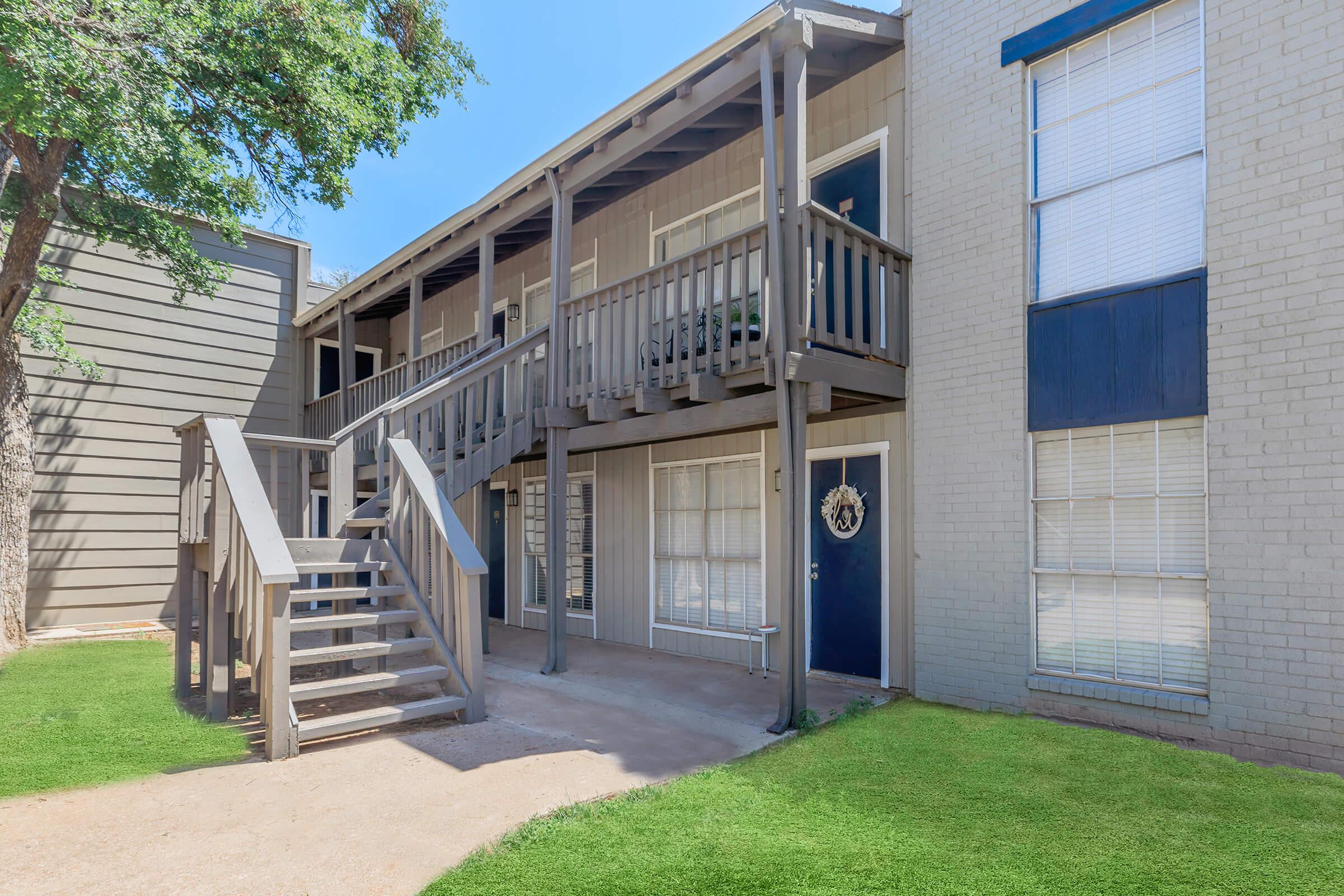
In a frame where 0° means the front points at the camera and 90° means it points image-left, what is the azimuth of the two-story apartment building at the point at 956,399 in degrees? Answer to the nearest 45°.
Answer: approximately 45°
